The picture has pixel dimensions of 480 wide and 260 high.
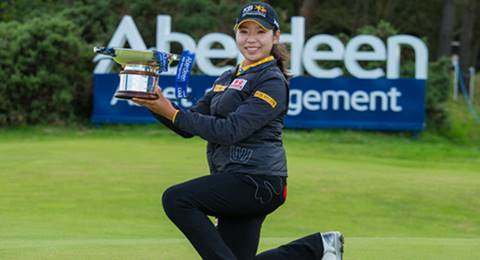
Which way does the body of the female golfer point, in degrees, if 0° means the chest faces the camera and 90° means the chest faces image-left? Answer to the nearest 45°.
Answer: approximately 45°

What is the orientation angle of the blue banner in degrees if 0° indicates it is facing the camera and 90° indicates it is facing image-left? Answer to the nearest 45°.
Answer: approximately 0°

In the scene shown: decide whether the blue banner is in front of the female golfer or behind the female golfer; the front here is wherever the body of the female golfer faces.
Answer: behind

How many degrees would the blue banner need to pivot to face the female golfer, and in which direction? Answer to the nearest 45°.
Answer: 0° — it already faces them
